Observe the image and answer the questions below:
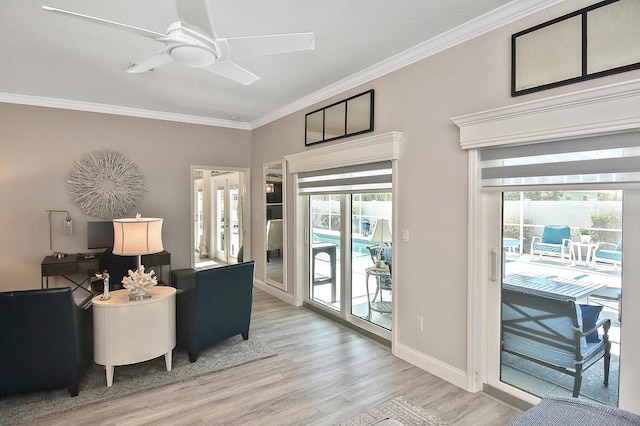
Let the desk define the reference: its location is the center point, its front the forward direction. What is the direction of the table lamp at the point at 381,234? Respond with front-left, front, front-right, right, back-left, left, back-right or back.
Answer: front-left

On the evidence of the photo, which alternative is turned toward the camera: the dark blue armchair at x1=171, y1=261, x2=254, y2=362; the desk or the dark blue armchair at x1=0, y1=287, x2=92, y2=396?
the desk

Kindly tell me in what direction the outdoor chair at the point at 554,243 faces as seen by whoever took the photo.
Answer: facing the viewer and to the left of the viewer

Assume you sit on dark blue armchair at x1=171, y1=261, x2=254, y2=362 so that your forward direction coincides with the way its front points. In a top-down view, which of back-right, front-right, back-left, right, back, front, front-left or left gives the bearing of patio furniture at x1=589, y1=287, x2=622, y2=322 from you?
back
